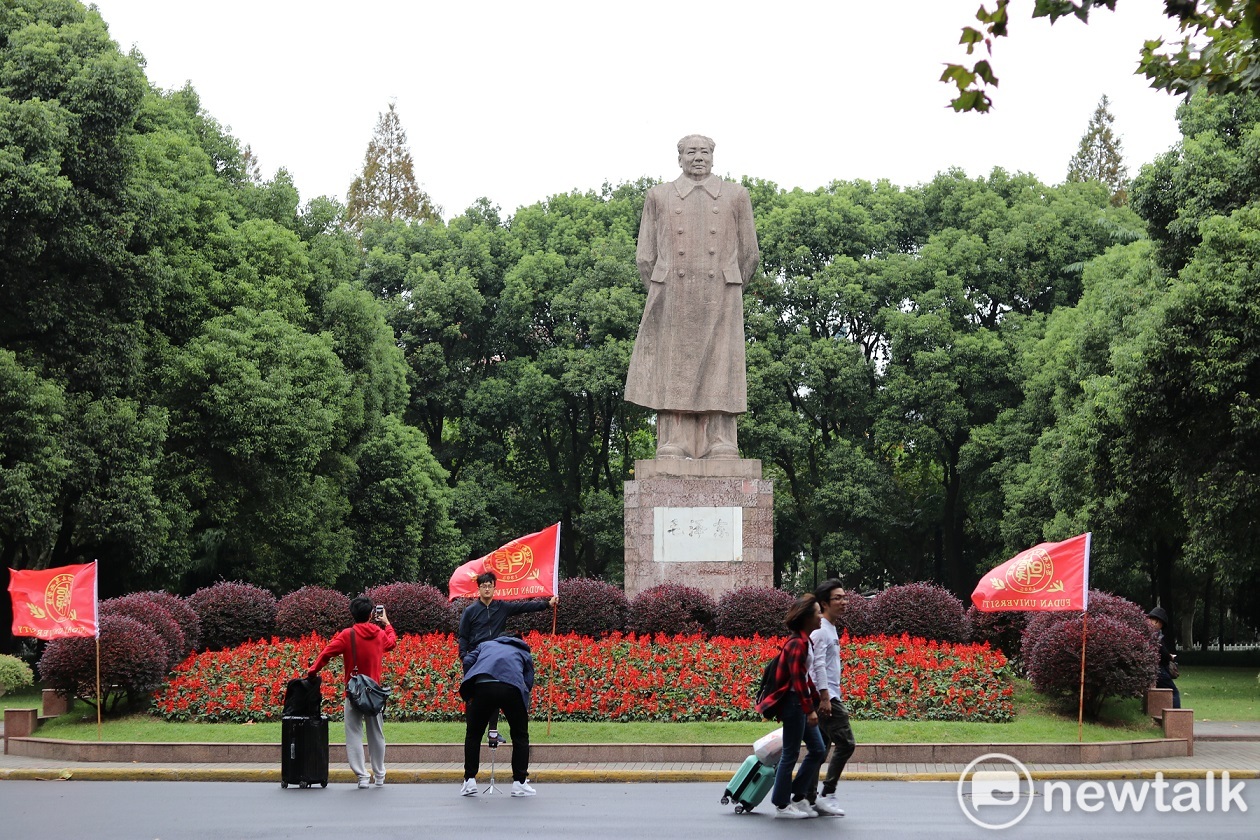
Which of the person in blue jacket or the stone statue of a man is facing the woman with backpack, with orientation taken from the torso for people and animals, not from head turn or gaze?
the stone statue of a man

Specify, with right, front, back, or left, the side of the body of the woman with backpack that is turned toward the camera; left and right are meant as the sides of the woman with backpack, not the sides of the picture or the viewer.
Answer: right

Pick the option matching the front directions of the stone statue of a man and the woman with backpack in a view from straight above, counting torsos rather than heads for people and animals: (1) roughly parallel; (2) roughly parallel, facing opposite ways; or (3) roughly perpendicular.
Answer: roughly perpendicular

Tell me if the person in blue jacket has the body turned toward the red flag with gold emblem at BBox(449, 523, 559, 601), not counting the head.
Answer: yes

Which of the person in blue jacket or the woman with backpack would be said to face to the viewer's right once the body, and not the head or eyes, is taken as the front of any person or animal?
the woman with backpack

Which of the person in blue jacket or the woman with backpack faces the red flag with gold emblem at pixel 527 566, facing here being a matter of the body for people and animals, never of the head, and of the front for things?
the person in blue jacket

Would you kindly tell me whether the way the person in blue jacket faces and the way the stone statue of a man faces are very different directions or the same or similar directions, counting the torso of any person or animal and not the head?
very different directions

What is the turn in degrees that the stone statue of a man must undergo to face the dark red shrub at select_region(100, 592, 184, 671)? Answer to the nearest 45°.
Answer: approximately 45° to its right

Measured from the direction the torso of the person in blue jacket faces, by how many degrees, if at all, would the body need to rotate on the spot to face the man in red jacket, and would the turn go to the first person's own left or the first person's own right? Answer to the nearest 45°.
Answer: approximately 45° to the first person's own left

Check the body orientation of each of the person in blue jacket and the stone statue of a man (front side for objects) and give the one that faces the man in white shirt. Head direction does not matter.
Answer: the stone statue of a man

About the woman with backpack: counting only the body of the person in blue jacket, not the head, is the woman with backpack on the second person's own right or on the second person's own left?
on the second person's own right

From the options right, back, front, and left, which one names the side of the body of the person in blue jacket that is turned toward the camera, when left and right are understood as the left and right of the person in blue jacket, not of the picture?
back
